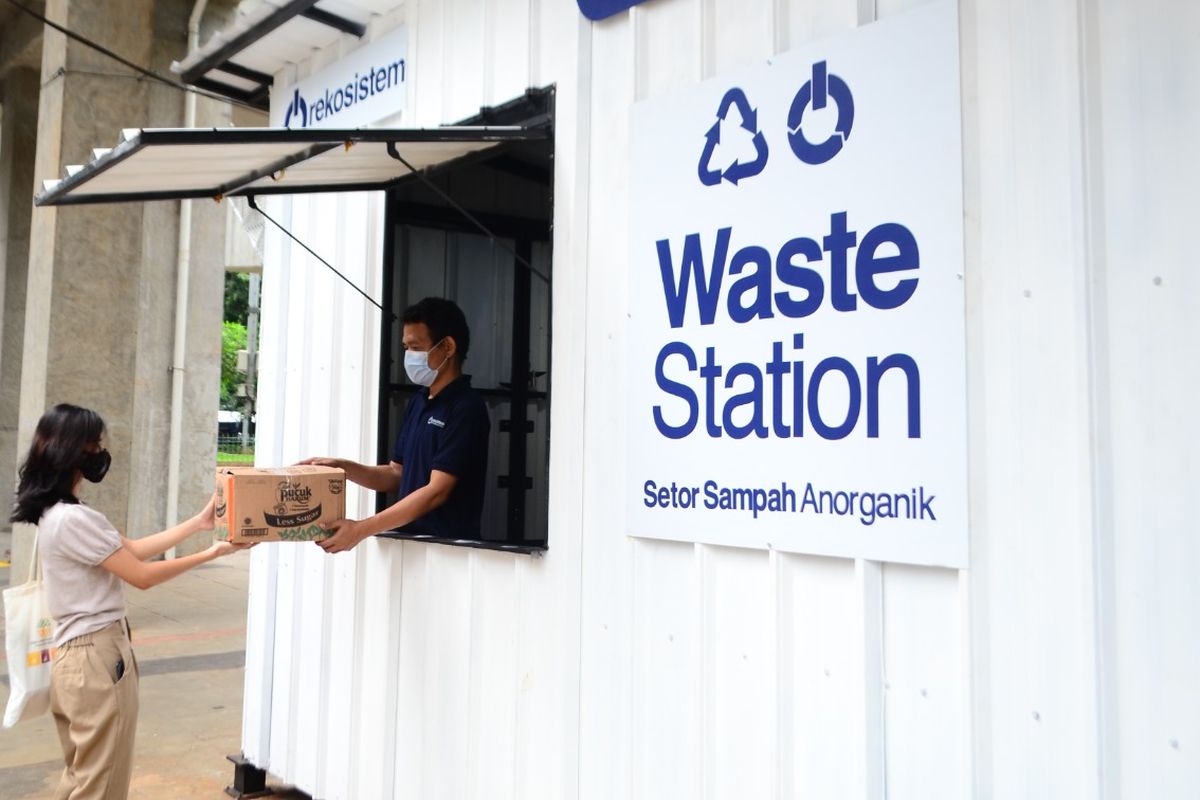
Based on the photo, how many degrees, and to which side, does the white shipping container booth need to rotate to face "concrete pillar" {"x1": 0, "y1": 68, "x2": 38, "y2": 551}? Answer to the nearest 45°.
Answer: approximately 90° to its right

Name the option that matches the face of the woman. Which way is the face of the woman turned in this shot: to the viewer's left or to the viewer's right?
to the viewer's right

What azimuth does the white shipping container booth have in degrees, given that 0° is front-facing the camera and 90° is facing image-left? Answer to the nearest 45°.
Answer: approximately 45°

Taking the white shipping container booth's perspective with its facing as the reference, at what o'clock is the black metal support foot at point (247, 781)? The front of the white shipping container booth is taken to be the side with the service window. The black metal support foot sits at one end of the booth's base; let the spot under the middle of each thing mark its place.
The black metal support foot is roughly at 3 o'clock from the white shipping container booth.

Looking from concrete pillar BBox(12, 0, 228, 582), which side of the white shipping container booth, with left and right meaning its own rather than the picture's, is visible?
right

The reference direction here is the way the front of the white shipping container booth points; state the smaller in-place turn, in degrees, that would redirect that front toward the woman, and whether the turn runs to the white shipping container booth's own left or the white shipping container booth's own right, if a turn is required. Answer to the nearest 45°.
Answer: approximately 45° to the white shipping container booth's own right
